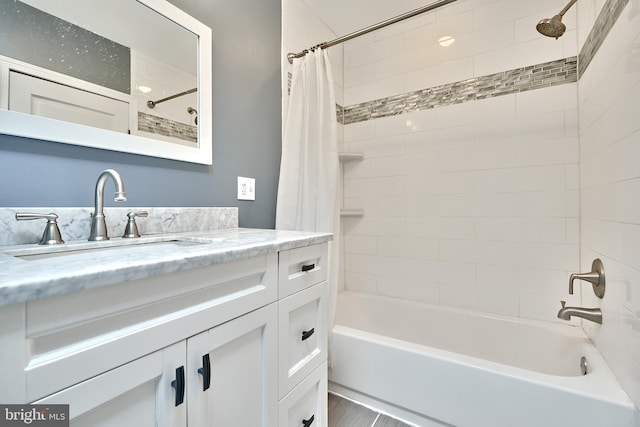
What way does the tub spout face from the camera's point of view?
to the viewer's left

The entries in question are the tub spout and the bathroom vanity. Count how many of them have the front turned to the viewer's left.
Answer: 1

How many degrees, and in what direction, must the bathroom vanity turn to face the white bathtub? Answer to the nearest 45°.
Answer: approximately 45° to its left

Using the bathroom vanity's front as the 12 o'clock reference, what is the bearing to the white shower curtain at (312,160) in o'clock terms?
The white shower curtain is roughly at 9 o'clock from the bathroom vanity.

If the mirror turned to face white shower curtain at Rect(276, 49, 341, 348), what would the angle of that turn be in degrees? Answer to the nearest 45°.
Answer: approximately 45° to its left

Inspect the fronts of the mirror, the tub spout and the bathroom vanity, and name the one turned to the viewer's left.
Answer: the tub spout

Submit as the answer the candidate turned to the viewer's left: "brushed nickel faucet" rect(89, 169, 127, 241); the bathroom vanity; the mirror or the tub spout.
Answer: the tub spout
